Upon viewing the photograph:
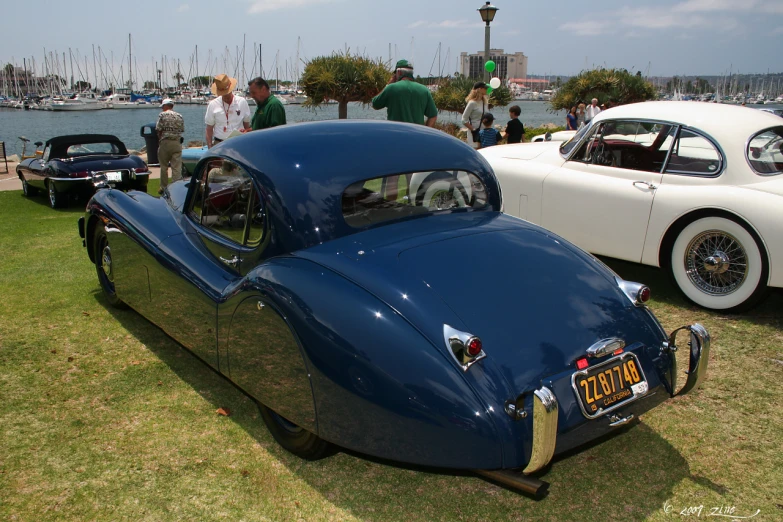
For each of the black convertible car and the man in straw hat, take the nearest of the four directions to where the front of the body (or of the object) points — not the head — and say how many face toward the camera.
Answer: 1

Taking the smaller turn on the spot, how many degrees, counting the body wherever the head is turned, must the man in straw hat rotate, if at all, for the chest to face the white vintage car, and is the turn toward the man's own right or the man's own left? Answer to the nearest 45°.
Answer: approximately 45° to the man's own left

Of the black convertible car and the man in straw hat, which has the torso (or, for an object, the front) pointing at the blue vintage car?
the man in straw hat

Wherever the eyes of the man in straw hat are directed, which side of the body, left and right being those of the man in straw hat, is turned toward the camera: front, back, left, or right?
front

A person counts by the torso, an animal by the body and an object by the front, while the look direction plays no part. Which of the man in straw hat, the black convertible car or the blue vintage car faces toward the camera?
the man in straw hat

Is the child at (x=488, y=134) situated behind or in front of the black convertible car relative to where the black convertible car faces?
behind

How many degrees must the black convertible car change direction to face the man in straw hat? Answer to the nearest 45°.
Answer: approximately 180°

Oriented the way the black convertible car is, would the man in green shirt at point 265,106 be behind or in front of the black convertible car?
behind

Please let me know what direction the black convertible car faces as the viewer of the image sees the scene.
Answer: facing away from the viewer and to the left of the viewer

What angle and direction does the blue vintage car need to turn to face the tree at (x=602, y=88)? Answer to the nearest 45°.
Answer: approximately 45° to its right

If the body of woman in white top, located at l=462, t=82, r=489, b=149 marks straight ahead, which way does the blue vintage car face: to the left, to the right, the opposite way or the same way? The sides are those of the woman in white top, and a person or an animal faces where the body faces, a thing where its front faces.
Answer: the opposite way

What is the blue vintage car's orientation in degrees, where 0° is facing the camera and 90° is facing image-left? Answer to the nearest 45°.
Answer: approximately 135°

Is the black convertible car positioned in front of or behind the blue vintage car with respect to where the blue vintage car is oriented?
in front
